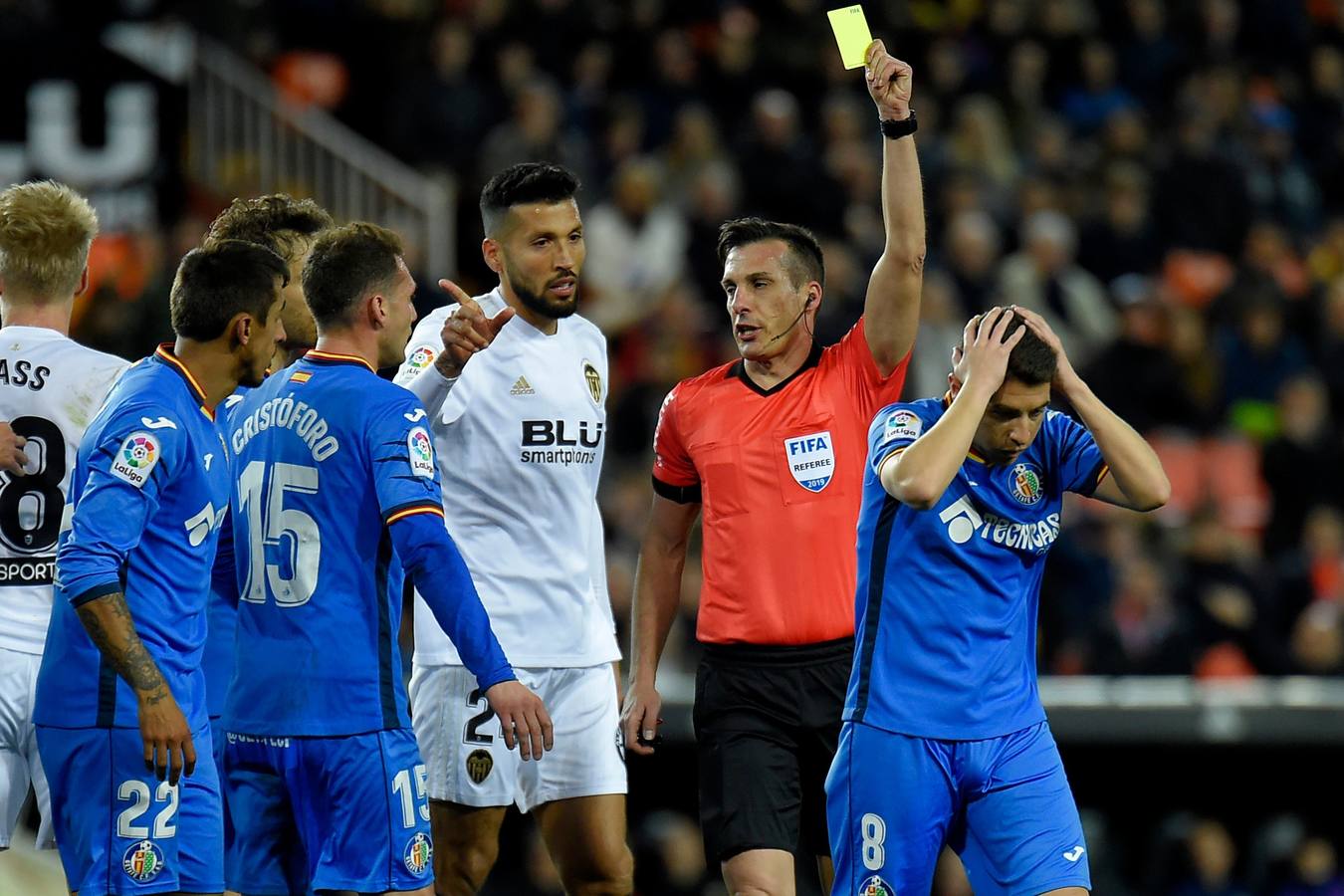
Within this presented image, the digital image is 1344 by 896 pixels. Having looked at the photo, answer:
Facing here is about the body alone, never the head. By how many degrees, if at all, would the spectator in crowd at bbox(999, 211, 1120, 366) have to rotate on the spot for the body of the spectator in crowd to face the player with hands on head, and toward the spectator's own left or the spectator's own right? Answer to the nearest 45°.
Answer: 0° — they already face them

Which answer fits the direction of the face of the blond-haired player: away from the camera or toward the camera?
away from the camera

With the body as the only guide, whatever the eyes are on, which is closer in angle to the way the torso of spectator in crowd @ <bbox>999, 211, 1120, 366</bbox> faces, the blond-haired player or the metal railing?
the blond-haired player

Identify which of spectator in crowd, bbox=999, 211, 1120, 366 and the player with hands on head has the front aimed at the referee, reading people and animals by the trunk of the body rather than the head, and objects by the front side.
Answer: the spectator in crowd

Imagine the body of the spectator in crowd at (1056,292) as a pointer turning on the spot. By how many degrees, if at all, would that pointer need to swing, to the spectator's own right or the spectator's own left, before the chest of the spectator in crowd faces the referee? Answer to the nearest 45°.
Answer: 0° — they already face them

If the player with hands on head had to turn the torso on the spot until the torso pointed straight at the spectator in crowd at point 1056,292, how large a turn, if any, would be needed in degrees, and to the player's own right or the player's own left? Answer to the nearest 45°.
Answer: approximately 135° to the player's own left

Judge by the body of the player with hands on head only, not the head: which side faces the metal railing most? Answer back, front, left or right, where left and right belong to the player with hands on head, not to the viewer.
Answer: back

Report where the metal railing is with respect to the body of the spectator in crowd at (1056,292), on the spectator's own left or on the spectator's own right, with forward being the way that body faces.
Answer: on the spectator's own right

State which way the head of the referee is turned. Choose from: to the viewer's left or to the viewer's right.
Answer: to the viewer's left
